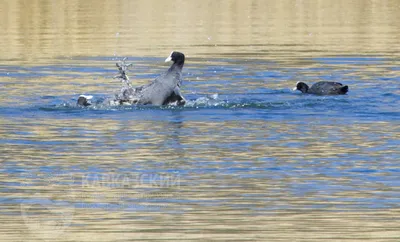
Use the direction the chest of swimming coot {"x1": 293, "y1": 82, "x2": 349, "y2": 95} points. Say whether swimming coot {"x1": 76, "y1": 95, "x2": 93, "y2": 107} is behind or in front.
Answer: in front

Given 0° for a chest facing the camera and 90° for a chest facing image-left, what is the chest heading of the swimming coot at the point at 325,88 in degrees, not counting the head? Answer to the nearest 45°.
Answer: approximately 90°

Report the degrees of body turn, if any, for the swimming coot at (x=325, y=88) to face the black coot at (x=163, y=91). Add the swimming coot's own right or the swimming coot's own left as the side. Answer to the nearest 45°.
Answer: approximately 45° to the swimming coot's own left
